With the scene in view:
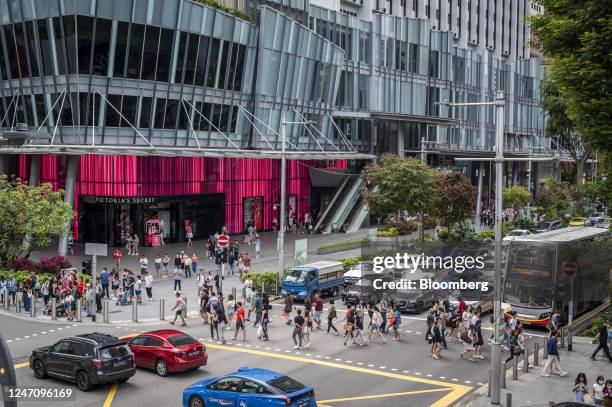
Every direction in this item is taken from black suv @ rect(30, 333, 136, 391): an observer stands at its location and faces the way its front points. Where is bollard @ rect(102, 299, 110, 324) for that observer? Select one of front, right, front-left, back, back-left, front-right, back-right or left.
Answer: front-right

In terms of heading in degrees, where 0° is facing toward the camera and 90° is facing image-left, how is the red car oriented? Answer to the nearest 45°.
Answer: approximately 135°

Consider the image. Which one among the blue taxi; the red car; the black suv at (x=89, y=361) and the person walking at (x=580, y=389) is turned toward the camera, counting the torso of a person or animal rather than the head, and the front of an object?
the person walking

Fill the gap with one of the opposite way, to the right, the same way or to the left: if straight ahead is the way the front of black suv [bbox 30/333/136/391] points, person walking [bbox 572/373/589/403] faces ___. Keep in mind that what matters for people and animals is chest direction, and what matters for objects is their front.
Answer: to the left

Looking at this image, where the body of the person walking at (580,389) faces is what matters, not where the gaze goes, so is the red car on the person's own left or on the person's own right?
on the person's own right

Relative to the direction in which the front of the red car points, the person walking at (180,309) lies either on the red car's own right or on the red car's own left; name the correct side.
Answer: on the red car's own right

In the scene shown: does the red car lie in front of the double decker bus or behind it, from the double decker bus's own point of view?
in front

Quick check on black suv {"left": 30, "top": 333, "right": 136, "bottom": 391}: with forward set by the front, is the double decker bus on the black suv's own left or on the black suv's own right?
on the black suv's own right

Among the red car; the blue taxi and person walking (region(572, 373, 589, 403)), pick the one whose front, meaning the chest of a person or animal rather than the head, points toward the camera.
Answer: the person walking

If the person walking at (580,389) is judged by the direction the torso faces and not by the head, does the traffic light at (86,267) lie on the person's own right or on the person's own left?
on the person's own right

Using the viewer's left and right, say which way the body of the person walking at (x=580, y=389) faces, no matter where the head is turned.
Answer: facing the viewer

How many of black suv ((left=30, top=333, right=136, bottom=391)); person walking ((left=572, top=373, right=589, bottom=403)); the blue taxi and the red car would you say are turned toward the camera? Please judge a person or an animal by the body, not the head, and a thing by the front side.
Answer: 1

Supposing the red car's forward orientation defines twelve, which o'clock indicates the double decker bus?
The double decker bus is roughly at 4 o'clock from the red car.
